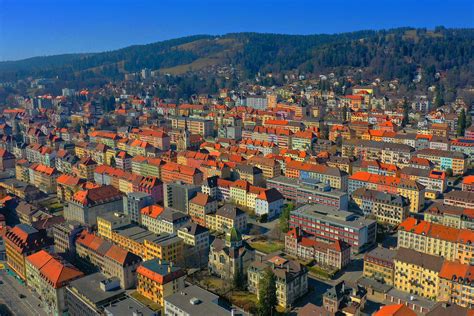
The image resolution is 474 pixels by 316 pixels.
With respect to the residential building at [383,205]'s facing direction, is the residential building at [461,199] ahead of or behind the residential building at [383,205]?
behind

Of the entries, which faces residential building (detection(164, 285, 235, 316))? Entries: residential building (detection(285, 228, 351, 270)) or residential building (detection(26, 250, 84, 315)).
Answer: residential building (detection(285, 228, 351, 270))

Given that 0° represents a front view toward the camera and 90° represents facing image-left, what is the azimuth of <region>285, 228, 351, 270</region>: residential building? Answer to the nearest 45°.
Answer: approximately 45°

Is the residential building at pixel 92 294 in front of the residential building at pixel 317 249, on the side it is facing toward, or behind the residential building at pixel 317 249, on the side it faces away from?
in front

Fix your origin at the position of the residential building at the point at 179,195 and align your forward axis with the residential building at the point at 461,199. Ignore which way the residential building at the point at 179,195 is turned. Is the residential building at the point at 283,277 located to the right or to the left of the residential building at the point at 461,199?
right

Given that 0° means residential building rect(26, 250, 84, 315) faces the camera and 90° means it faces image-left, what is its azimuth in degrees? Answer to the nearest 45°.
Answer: approximately 45°

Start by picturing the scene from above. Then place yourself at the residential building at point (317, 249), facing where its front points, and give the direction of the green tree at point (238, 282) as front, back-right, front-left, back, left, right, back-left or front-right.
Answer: front

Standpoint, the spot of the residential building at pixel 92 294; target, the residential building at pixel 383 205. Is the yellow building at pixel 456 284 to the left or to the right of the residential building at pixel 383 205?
right

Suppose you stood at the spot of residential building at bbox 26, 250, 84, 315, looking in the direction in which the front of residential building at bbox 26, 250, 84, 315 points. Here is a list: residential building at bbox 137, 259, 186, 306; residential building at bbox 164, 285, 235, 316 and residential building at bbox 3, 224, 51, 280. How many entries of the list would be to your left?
2

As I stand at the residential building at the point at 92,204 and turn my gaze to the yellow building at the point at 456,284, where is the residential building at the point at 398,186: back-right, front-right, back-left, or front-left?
front-left

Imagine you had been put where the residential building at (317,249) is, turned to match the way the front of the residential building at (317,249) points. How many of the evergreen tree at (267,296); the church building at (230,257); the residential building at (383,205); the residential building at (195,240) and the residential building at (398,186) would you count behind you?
2

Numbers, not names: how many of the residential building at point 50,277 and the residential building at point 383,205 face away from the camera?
0

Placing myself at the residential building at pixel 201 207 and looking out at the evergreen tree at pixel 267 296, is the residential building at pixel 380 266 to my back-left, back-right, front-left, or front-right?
front-left

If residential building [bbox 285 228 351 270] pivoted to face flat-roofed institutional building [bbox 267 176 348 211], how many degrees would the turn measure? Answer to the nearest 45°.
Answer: approximately 135° to its right

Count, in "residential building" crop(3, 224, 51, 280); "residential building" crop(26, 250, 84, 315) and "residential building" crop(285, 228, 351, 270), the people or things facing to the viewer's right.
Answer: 0

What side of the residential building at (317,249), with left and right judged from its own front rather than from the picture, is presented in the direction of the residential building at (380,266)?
left

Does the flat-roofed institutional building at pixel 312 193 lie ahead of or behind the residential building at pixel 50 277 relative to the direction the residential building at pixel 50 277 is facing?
behind

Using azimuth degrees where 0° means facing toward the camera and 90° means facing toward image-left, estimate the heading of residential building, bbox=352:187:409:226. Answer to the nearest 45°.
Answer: approximately 45°
